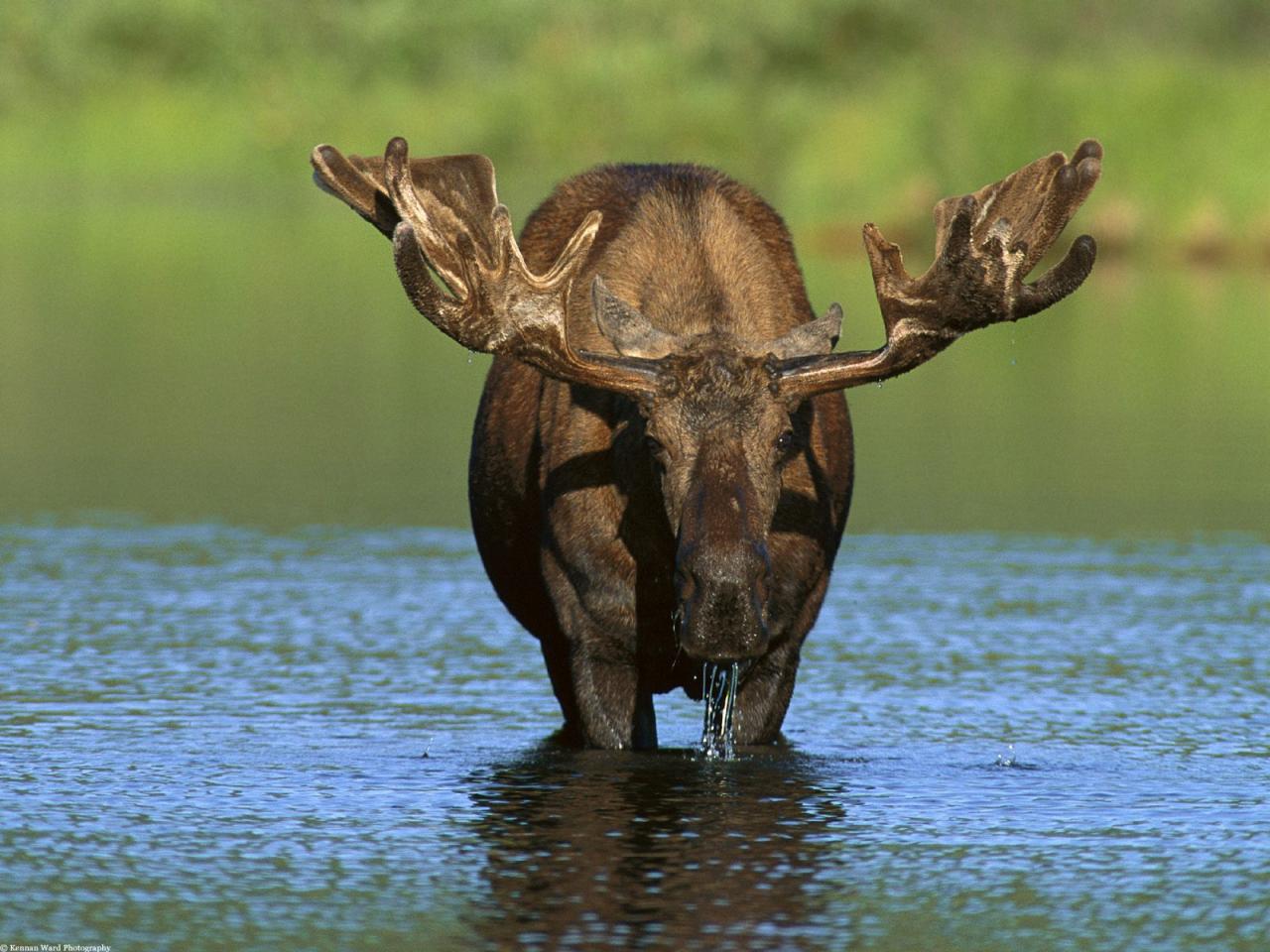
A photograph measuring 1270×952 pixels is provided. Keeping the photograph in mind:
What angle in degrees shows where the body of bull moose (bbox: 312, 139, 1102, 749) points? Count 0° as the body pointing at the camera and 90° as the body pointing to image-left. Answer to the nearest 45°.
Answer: approximately 0°
